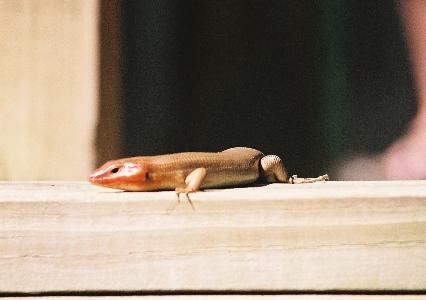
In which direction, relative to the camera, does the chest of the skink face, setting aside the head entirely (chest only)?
to the viewer's left
